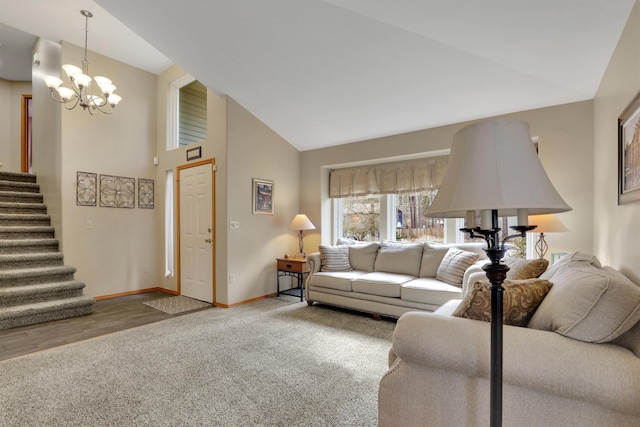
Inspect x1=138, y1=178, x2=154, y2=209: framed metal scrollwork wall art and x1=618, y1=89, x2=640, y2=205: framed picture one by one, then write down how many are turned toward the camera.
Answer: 1

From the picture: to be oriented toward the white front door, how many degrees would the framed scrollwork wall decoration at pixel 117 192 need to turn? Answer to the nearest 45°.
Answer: approximately 45° to its left

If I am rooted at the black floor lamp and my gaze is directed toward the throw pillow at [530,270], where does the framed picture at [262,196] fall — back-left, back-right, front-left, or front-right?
front-left

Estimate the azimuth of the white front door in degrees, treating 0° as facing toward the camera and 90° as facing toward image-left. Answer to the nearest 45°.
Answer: approximately 45°

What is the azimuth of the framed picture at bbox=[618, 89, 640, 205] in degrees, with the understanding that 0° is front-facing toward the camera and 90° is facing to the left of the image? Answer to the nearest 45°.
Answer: approximately 90°

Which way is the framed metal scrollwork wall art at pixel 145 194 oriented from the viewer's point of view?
toward the camera

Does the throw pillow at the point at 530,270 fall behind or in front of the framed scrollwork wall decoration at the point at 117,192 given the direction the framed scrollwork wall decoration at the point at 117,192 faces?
in front

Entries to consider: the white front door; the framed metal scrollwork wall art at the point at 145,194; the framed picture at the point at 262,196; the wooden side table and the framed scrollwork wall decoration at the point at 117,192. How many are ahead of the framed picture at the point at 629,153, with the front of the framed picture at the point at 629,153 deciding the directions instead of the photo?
5

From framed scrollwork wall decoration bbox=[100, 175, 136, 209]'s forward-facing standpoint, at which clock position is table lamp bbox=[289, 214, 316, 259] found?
The table lamp is roughly at 10 o'clock from the framed scrollwork wall decoration.

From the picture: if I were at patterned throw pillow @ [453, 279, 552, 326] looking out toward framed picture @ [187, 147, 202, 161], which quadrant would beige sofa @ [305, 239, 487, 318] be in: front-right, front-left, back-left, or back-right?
front-right

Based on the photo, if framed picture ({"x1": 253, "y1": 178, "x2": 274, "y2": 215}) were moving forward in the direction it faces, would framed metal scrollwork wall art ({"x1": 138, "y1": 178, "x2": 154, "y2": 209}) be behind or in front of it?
behind

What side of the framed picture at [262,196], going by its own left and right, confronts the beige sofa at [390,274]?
front

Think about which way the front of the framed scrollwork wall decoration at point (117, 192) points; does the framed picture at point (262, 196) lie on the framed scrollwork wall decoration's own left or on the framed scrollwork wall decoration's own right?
on the framed scrollwork wall decoration's own left

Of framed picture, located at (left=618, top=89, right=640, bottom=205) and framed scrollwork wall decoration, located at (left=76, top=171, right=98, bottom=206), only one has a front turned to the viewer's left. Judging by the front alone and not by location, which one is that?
framed picture, located at (left=618, top=89, right=640, bottom=205)
